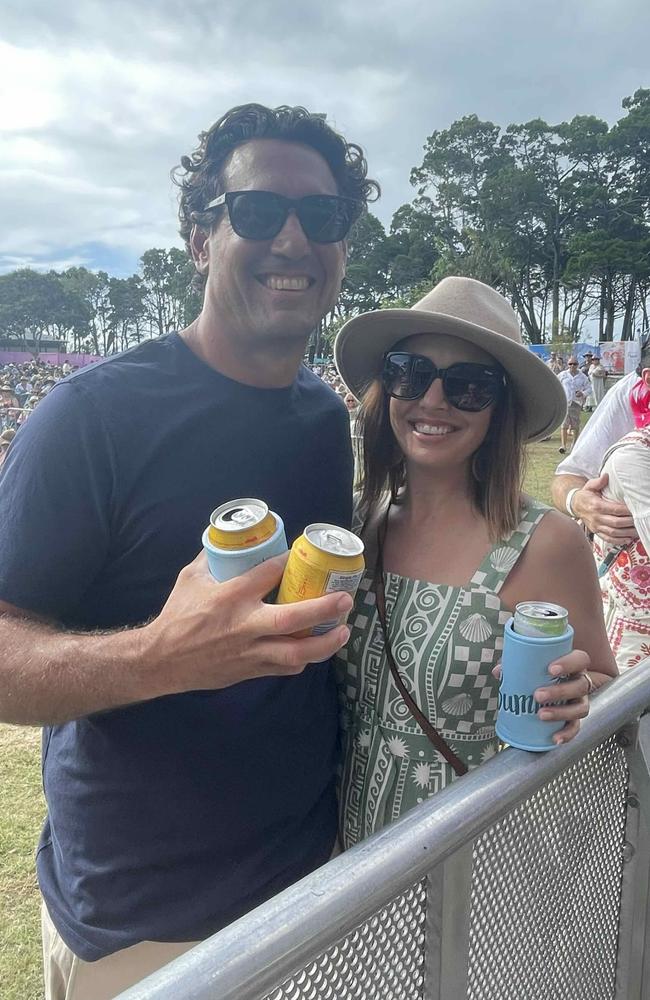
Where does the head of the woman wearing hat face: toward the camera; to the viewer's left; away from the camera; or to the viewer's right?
toward the camera

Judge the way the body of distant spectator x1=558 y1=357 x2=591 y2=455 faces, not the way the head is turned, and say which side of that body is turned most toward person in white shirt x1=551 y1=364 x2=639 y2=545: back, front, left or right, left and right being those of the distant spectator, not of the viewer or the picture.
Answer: front

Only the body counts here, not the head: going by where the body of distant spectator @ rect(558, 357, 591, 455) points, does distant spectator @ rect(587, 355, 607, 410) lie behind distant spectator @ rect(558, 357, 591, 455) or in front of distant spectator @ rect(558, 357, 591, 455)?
behind

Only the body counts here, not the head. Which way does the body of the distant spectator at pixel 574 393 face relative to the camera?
toward the camera

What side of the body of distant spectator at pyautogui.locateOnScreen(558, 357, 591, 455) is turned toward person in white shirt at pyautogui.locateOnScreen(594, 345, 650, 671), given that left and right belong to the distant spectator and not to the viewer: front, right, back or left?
front

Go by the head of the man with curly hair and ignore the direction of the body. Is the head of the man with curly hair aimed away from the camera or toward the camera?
toward the camera

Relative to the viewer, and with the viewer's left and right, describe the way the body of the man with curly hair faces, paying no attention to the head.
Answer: facing the viewer and to the right of the viewer

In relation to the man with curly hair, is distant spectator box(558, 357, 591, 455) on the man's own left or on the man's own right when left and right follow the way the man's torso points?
on the man's own left

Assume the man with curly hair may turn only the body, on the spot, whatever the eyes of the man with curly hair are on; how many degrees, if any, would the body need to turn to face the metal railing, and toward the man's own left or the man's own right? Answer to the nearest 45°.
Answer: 0° — they already face it

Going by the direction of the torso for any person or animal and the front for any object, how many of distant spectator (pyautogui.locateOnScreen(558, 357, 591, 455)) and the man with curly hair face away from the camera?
0

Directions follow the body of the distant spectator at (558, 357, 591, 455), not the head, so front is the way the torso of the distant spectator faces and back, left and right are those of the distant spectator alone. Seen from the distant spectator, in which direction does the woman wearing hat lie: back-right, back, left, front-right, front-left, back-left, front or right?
front

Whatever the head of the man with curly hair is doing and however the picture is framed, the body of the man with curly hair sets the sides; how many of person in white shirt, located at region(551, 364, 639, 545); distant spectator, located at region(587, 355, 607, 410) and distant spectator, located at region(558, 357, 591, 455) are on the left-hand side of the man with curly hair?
3
